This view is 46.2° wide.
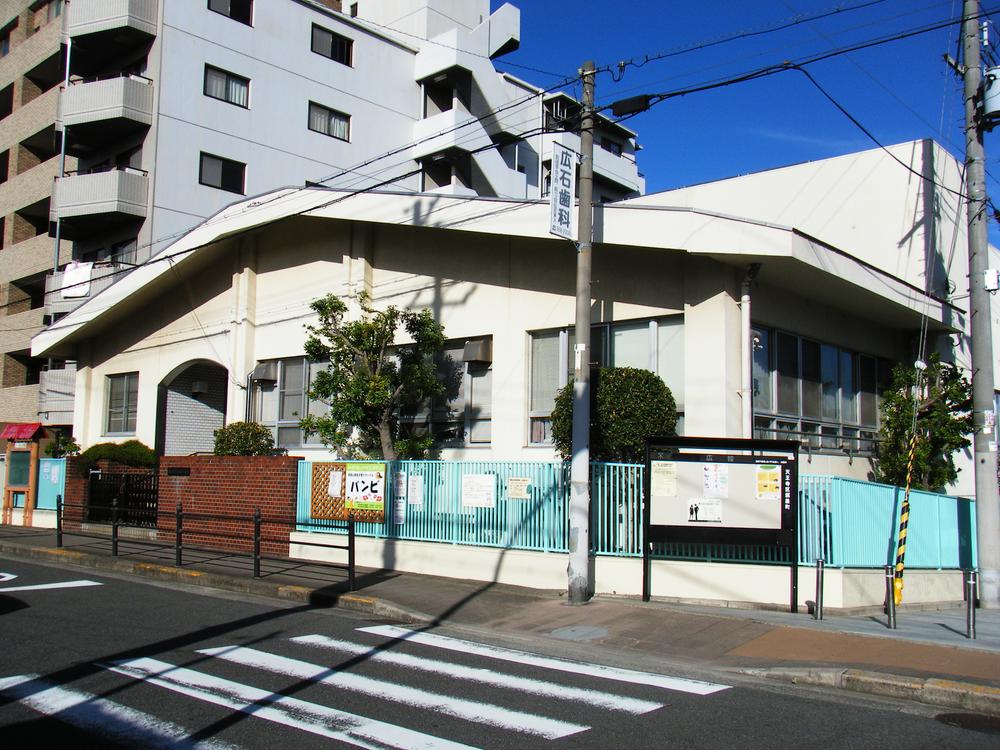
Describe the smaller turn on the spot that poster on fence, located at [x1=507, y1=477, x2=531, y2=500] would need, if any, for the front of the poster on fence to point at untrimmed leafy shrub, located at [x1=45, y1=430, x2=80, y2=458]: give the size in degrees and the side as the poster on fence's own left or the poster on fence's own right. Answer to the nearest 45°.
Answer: approximately 135° to the poster on fence's own right

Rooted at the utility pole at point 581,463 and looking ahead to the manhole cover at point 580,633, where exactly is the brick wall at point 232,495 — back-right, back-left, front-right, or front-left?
back-right

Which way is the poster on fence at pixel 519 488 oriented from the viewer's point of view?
toward the camera

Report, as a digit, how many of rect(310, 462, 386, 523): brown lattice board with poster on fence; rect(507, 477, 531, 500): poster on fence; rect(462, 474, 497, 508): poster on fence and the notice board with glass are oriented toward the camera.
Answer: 4

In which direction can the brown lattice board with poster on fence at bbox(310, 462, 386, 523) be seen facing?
toward the camera

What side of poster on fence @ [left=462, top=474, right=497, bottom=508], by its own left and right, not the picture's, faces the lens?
front

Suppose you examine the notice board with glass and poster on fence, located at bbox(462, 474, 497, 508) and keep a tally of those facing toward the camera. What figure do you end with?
2

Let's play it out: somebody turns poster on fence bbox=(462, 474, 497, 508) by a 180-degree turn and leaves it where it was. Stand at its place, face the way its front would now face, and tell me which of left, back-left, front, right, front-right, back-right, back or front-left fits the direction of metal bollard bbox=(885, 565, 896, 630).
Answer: back-right

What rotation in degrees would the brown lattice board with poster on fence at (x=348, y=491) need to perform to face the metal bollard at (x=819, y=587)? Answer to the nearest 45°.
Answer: approximately 45° to its left

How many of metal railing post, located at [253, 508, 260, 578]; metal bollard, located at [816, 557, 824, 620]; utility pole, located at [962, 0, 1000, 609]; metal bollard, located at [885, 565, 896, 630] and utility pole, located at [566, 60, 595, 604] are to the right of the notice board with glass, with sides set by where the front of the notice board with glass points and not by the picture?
2

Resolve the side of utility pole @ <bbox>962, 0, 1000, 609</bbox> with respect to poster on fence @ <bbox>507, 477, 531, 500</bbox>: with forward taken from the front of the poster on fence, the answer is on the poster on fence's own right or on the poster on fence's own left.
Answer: on the poster on fence's own left

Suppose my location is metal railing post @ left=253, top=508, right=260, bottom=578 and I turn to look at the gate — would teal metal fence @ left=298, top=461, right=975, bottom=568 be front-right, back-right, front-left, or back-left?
back-right

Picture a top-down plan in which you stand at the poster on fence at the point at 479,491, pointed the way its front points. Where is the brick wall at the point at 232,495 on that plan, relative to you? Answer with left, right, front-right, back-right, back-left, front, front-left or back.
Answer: back-right

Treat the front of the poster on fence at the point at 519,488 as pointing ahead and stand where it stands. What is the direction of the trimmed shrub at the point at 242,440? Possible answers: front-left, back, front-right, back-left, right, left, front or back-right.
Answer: back-right

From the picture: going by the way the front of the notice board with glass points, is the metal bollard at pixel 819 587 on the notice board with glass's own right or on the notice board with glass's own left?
on the notice board with glass's own left
